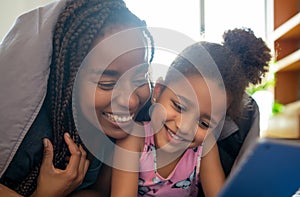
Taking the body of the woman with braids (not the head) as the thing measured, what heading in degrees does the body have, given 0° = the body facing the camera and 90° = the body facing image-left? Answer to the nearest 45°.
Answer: approximately 315°

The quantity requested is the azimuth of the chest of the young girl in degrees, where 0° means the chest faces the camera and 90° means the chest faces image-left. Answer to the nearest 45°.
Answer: approximately 0°

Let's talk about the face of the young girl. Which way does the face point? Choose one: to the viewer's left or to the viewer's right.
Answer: to the viewer's right

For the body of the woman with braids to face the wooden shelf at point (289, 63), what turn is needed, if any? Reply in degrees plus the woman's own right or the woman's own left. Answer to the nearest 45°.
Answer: approximately 90° to the woman's own left

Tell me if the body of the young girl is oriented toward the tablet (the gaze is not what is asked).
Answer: yes

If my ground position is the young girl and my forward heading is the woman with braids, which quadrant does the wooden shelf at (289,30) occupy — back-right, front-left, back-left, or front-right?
back-right

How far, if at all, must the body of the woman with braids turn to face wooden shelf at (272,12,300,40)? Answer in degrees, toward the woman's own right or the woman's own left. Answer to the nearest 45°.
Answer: approximately 90° to the woman's own left

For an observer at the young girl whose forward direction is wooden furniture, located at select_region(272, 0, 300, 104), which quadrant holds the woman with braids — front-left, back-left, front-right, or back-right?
back-left

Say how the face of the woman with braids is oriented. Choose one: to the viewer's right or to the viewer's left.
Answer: to the viewer's right
